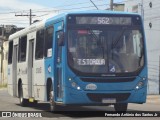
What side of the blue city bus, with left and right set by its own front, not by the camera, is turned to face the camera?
front
